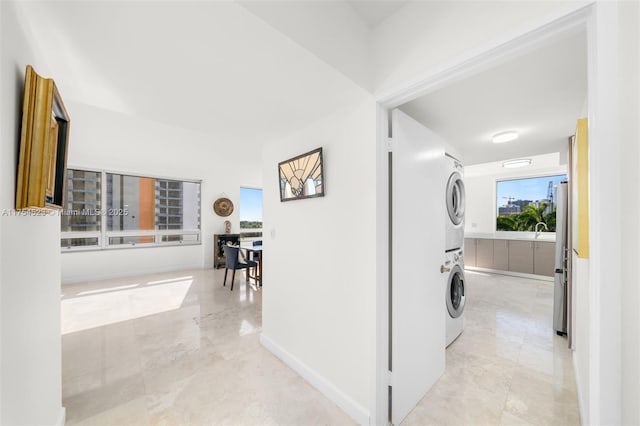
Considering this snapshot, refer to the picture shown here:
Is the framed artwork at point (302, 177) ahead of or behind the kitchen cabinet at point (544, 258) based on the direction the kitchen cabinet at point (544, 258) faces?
ahead

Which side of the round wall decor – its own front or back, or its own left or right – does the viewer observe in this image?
front

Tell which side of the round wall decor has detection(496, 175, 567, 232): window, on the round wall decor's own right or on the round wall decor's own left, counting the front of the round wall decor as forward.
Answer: on the round wall decor's own left

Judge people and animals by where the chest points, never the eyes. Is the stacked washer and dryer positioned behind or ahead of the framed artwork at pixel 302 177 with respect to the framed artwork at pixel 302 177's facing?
behind

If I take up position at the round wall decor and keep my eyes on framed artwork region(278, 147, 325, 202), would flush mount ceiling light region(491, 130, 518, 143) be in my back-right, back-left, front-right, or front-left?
front-left

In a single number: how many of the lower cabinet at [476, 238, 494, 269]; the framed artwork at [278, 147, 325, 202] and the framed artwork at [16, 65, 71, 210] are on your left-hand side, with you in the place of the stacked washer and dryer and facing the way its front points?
1

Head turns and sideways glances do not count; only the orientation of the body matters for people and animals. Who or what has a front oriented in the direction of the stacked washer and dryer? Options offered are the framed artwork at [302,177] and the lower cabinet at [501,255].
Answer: the lower cabinet

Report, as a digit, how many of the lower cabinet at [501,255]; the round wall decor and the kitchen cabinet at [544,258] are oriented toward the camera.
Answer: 3

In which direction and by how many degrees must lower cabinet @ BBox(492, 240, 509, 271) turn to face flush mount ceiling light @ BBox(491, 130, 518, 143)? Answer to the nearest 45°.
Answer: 0° — it already faces it

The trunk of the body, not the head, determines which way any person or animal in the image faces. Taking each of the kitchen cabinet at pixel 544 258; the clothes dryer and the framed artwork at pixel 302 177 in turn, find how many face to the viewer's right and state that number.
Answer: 1

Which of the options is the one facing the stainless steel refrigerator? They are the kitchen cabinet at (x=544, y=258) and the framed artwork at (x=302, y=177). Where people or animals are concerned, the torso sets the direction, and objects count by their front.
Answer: the kitchen cabinet

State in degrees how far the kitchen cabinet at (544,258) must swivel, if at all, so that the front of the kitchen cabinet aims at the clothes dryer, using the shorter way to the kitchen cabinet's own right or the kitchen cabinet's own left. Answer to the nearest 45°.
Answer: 0° — it already faces it

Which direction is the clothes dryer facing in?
to the viewer's right
